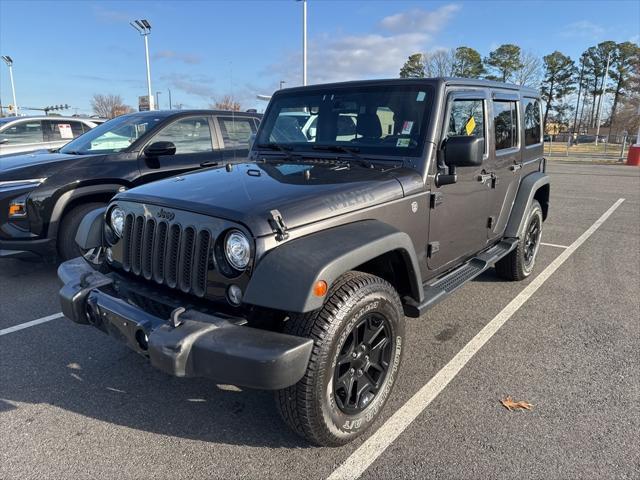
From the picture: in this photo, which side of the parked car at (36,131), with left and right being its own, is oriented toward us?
left

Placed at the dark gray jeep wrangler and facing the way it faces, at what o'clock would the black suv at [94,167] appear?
The black suv is roughly at 3 o'clock from the dark gray jeep wrangler.

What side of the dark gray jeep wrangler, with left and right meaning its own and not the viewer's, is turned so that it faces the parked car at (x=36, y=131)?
right

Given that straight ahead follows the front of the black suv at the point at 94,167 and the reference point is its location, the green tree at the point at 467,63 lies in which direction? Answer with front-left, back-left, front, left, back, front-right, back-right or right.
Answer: back

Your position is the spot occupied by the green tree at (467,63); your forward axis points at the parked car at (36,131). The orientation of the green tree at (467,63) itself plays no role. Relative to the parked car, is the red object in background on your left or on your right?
left

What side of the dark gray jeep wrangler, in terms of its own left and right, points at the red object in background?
back

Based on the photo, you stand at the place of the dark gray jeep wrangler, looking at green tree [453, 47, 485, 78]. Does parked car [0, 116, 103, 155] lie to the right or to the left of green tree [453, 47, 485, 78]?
left

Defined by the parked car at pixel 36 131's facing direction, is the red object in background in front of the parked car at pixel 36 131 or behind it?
behind

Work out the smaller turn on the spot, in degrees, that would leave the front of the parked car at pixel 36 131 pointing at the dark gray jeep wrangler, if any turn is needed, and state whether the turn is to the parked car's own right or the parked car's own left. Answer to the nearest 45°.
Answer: approximately 90° to the parked car's own left

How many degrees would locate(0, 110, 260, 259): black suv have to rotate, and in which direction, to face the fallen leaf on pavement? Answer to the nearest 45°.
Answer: approximately 90° to its left
